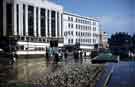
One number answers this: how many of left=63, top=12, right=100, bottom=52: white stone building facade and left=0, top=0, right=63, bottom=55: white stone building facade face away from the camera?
0

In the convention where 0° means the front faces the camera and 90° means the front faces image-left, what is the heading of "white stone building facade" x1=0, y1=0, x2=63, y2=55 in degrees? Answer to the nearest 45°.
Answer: approximately 315°

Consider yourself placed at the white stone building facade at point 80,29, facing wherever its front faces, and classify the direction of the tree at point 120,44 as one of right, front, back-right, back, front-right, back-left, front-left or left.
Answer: front-left
